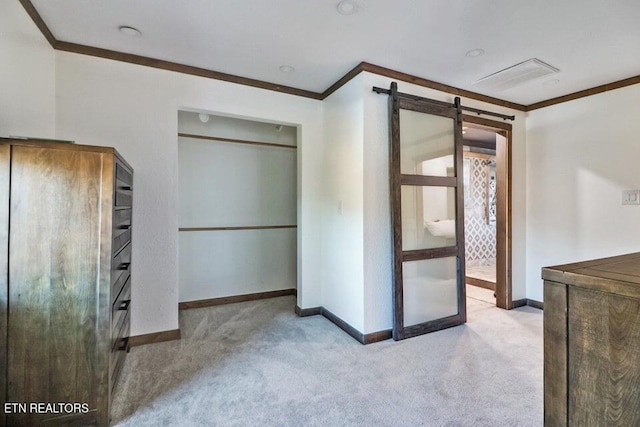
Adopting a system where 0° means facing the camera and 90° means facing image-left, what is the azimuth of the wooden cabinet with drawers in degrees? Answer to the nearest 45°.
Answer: approximately 270°

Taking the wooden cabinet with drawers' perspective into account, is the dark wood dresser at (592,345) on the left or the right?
on its right
